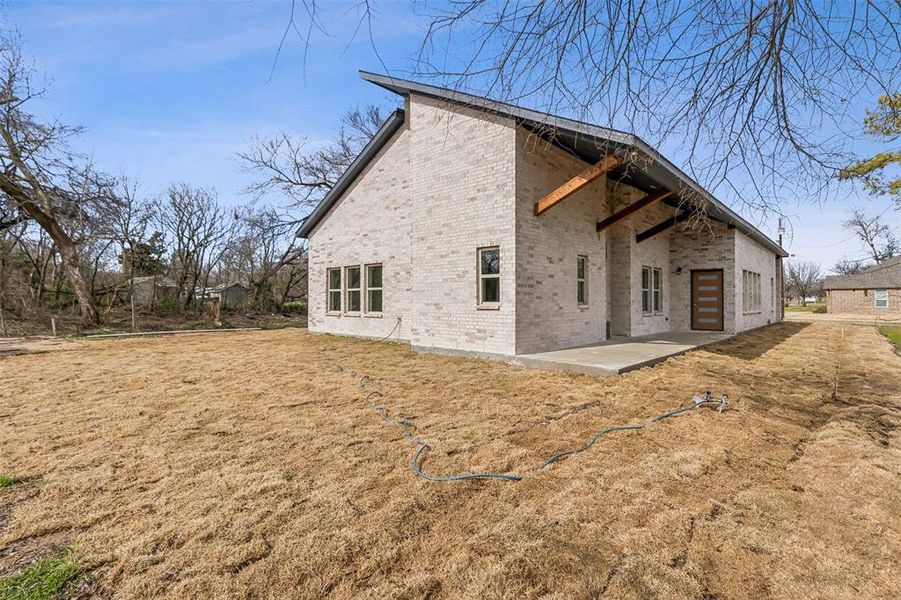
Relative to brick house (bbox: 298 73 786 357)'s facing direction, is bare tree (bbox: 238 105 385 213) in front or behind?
behind

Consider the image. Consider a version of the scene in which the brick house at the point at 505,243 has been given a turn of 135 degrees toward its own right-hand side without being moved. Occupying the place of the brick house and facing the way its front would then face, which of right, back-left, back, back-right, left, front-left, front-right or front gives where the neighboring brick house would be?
back-right

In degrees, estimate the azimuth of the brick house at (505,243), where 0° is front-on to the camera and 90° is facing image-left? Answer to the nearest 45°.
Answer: approximately 315°

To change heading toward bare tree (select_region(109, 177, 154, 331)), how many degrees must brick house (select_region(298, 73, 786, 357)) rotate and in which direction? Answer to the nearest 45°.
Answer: approximately 135° to its right

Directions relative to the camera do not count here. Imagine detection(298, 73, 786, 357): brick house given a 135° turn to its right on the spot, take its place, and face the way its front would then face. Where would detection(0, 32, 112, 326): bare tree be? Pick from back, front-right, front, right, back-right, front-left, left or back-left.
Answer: front

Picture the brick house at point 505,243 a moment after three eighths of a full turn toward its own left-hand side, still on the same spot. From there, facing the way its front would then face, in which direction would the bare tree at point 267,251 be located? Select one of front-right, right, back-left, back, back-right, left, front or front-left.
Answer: front-left
